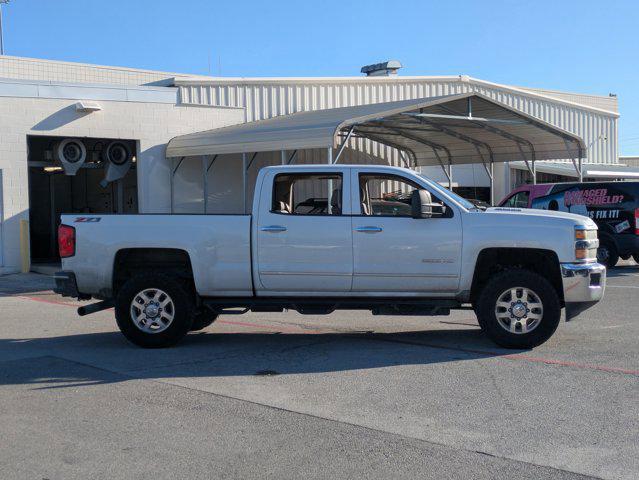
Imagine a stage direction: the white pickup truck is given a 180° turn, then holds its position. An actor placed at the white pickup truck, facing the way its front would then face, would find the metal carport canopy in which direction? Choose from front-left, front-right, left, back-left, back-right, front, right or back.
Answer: right

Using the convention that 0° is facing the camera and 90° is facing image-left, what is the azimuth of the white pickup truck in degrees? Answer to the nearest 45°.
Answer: approximately 270°
